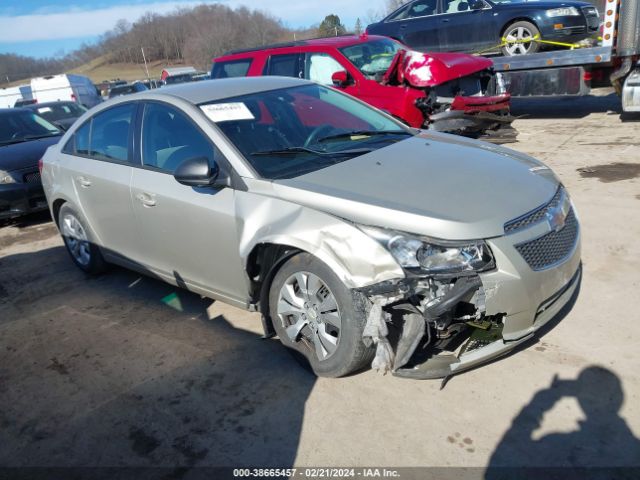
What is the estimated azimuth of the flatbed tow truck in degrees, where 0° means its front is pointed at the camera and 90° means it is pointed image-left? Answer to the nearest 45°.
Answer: approximately 270°

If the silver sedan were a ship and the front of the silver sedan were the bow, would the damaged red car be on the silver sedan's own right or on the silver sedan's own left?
on the silver sedan's own left

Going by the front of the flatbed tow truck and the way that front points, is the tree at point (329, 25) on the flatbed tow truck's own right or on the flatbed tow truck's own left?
on the flatbed tow truck's own left

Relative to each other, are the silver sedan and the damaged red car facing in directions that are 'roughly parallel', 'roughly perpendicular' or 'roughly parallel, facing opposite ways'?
roughly parallel

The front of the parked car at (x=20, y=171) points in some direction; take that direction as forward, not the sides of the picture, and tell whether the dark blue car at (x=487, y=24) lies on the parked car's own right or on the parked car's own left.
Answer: on the parked car's own left

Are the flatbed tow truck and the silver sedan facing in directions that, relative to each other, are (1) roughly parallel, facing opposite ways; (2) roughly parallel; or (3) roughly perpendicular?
roughly parallel

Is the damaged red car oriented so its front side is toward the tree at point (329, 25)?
no

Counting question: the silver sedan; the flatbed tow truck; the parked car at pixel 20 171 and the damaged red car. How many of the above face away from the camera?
0

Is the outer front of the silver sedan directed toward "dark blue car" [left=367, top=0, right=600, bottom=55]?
no

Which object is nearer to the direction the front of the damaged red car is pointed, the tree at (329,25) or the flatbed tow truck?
the flatbed tow truck

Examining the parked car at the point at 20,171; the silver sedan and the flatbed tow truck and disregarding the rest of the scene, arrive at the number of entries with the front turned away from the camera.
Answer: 0

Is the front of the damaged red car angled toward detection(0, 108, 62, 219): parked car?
no

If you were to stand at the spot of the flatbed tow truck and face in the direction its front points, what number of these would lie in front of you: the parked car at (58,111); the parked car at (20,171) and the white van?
0

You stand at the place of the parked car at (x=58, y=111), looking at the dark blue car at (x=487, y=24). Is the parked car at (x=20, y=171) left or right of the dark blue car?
right

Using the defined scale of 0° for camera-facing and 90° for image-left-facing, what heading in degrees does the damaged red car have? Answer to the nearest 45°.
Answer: approximately 315°

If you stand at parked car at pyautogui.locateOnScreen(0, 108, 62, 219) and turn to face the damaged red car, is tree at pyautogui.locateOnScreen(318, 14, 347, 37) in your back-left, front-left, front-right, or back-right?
front-left
